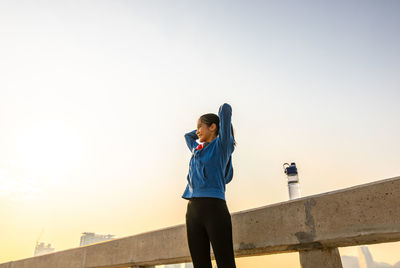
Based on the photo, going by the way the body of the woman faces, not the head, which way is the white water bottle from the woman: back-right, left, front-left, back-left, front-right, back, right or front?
back

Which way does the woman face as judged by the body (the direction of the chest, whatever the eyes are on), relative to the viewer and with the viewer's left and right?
facing the viewer and to the left of the viewer
